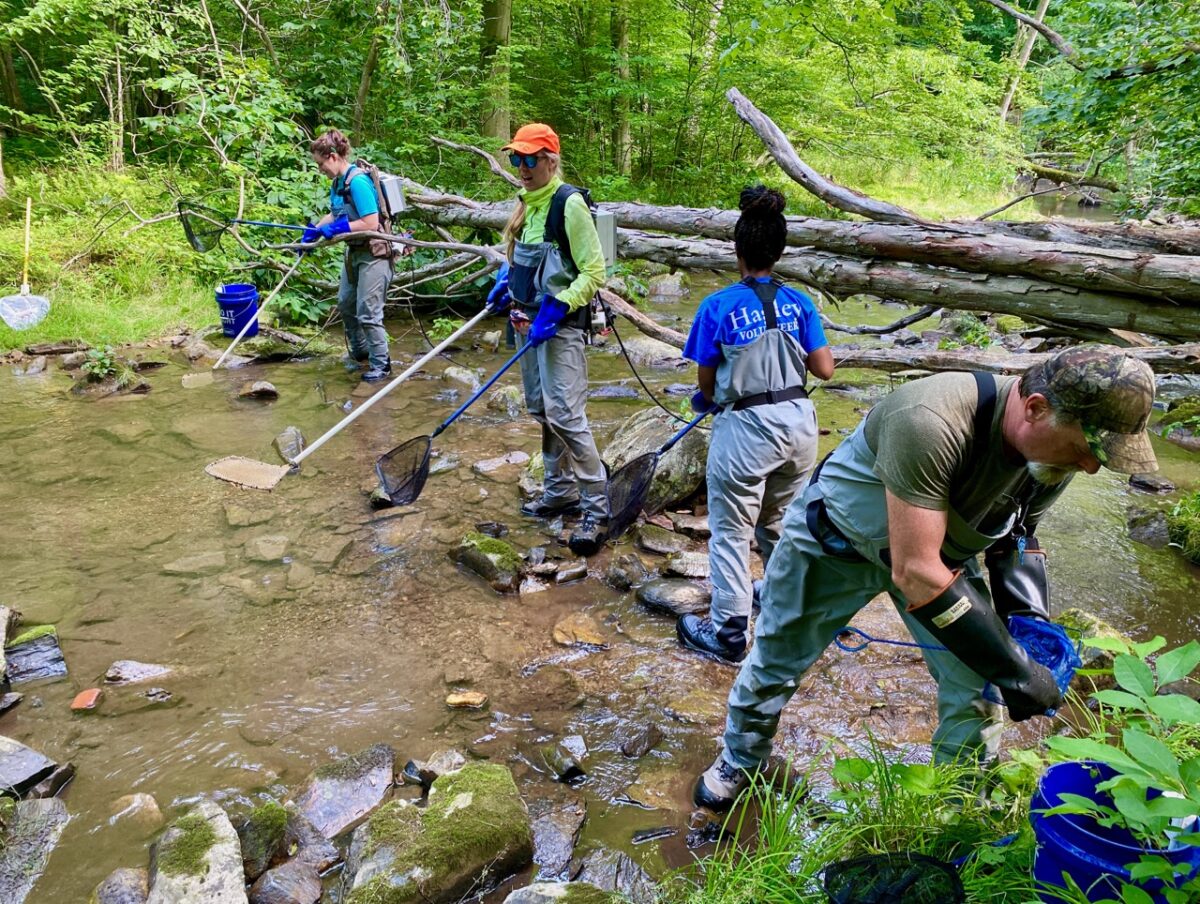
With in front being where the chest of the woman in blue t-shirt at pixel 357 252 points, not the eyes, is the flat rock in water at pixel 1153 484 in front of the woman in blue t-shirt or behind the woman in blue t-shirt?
behind

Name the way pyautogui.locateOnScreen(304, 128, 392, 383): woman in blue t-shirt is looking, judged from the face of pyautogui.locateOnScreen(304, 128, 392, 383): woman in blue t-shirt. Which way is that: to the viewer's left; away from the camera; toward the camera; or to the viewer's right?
to the viewer's left

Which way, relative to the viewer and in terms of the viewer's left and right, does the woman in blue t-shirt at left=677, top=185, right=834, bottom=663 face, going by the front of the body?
facing away from the viewer

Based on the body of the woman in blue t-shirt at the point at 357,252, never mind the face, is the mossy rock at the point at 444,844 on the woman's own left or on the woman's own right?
on the woman's own left

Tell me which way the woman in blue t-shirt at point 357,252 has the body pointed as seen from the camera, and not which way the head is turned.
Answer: to the viewer's left

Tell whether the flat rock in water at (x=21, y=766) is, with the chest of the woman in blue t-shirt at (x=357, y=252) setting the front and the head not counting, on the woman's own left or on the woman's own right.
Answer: on the woman's own left

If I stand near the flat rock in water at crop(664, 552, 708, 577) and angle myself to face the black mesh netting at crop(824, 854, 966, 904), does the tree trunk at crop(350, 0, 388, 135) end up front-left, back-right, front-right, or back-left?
back-right

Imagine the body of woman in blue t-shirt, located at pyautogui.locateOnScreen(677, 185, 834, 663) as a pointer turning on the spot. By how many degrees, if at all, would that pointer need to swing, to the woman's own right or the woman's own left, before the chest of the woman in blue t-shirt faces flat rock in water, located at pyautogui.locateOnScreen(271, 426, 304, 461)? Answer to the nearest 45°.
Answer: approximately 45° to the woman's own left

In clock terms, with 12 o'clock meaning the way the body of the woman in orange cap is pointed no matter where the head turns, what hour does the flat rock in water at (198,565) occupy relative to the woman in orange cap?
The flat rock in water is roughly at 1 o'clock from the woman in orange cap.

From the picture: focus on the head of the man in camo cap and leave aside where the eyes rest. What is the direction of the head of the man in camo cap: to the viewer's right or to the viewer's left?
to the viewer's right

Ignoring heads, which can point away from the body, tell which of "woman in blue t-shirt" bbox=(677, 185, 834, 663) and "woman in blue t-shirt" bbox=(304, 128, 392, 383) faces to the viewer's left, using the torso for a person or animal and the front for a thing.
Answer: "woman in blue t-shirt" bbox=(304, 128, 392, 383)

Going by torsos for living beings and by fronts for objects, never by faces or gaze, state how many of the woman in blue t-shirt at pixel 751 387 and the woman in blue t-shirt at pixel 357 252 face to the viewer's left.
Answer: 1
